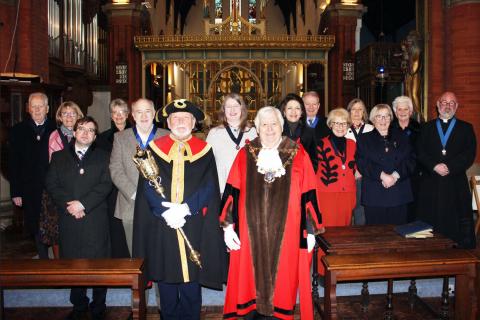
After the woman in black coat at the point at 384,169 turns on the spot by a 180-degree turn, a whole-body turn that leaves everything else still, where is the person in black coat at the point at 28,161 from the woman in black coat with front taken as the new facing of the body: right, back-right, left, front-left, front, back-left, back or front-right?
left

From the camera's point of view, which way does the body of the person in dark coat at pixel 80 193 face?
toward the camera

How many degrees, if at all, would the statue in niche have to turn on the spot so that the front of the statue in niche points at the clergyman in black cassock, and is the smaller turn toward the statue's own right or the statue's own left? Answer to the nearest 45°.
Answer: approximately 45° to the statue's own left

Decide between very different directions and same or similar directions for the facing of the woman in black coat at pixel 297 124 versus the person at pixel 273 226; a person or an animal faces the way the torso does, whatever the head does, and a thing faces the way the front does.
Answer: same or similar directions

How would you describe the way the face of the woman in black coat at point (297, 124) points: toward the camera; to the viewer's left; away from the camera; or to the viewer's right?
toward the camera

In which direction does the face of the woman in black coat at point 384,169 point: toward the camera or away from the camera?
toward the camera

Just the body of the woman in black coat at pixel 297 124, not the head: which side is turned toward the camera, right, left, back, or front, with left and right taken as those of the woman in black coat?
front

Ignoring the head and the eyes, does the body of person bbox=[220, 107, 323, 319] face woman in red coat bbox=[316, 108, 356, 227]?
no

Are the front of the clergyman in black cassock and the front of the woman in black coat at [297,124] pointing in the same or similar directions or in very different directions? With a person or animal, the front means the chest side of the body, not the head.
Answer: same or similar directions

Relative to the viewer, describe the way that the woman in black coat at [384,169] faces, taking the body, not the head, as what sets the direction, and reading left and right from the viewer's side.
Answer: facing the viewer

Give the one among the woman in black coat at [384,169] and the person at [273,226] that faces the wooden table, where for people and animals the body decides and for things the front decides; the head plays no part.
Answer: the woman in black coat

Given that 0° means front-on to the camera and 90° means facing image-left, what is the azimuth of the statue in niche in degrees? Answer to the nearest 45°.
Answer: approximately 45°
